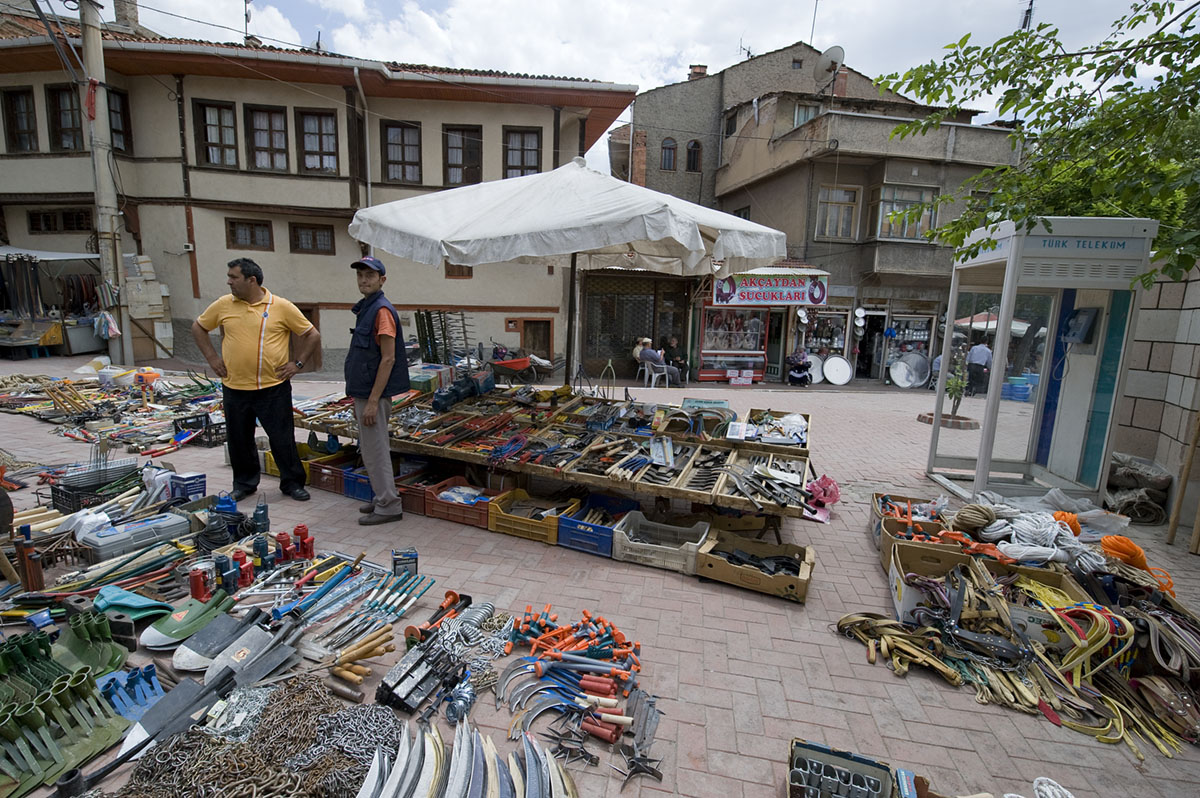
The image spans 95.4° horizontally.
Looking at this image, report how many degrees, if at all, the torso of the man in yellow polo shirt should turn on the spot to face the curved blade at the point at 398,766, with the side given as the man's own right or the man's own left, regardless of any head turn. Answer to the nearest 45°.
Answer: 0° — they already face it

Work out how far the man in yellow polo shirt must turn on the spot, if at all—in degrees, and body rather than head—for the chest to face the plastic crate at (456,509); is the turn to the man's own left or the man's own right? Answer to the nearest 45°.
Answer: approximately 45° to the man's own left

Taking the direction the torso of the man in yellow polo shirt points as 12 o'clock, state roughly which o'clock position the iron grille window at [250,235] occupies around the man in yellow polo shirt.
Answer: The iron grille window is roughly at 6 o'clock from the man in yellow polo shirt.

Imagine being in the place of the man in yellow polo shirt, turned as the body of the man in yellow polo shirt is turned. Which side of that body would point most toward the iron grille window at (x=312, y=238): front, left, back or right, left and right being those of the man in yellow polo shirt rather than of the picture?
back

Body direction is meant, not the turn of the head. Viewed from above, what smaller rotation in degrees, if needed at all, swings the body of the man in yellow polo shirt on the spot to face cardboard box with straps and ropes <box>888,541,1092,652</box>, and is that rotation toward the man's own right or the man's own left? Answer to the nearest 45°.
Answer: approximately 45° to the man's own left

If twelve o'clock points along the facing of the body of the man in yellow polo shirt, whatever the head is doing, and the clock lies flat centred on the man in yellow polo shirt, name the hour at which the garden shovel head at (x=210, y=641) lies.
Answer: The garden shovel head is roughly at 12 o'clock from the man in yellow polo shirt.

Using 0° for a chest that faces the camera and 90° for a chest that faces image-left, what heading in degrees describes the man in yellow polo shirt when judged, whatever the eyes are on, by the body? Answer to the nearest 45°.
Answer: approximately 0°

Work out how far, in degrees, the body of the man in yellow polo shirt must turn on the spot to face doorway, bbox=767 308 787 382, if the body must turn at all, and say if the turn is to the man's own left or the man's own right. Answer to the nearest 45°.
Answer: approximately 135° to the man's own left
